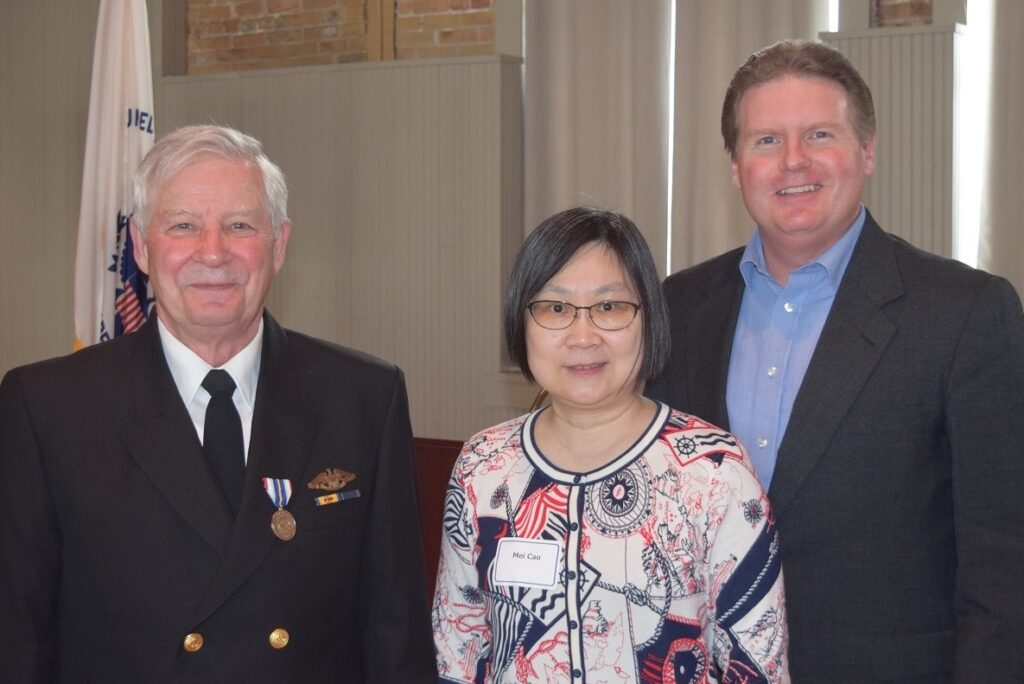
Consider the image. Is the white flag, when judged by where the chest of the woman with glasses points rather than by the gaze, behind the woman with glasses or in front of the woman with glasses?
behind

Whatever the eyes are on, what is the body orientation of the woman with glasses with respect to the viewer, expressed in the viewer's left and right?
facing the viewer

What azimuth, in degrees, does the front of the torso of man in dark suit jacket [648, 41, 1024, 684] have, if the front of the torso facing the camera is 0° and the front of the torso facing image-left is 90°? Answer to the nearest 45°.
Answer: approximately 45°

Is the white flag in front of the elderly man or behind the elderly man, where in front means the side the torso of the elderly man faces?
behind

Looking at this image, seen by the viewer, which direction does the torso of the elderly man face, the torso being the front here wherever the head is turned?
toward the camera

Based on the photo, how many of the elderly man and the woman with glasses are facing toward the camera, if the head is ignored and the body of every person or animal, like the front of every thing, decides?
2
